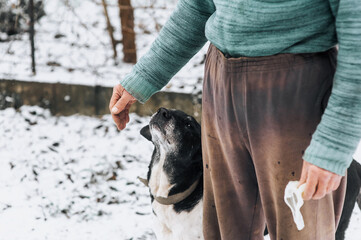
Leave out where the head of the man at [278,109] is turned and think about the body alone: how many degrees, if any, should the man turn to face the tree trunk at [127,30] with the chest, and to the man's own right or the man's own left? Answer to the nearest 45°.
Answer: approximately 135° to the man's own right

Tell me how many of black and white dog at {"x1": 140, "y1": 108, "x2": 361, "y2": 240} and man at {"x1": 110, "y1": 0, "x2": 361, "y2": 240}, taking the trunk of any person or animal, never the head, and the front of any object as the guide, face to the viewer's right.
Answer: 0

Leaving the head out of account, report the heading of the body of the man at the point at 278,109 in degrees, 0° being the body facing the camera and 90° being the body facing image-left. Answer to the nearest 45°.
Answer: approximately 45°

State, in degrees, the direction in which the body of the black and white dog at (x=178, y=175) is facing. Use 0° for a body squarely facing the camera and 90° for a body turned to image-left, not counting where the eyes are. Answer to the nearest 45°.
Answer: approximately 45°

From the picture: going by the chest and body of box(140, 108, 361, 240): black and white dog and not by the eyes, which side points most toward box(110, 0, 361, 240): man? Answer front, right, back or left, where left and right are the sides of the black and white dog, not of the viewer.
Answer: left

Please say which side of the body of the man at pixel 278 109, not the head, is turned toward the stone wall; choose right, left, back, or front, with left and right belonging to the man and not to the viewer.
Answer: right

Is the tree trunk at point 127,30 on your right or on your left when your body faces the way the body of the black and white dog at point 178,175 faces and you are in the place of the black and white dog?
on your right

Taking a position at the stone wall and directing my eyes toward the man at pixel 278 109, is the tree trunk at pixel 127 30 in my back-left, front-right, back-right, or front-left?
back-left
